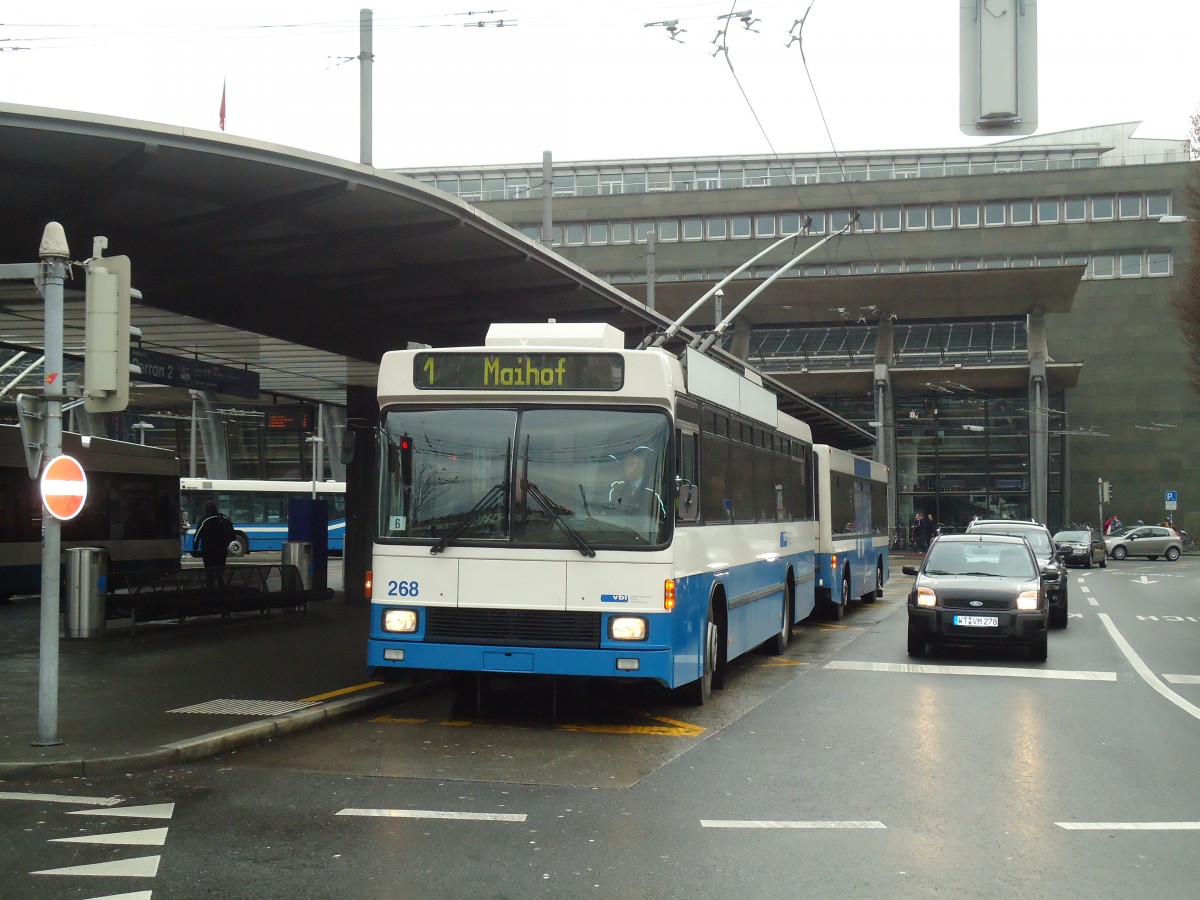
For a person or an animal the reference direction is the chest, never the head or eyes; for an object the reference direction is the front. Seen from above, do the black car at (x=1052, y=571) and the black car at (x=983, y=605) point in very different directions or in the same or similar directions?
same or similar directions

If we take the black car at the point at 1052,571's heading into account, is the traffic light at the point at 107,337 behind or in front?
in front

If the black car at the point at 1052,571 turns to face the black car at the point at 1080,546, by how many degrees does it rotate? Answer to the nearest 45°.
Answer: approximately 180°

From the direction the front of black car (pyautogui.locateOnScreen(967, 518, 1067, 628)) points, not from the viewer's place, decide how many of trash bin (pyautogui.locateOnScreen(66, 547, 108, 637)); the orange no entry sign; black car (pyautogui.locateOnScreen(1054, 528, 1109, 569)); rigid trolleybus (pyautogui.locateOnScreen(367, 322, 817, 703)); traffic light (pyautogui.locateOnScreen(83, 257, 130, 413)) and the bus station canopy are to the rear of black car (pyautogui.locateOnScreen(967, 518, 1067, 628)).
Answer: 1

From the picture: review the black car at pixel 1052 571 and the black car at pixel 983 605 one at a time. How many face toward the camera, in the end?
2

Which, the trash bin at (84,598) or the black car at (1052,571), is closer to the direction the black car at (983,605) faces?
the trash bin

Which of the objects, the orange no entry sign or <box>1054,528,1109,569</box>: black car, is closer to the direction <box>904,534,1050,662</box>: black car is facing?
the orange no entry sign

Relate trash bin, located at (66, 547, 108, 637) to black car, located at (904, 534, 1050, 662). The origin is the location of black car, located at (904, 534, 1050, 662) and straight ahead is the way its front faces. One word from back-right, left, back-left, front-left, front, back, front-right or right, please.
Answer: right

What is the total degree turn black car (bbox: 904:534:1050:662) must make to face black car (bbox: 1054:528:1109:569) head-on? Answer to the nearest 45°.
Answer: approximately 180°

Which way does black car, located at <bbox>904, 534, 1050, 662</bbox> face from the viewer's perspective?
toward the camera

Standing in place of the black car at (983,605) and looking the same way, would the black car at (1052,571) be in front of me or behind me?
behind

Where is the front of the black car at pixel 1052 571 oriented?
toward the camera

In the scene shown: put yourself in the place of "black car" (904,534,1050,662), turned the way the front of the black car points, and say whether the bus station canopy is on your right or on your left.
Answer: on your right

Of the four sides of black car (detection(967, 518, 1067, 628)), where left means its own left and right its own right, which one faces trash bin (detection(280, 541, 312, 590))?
right

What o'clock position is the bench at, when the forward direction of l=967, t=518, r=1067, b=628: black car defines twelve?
The bench is roughly at 2 o'clock from the black car.
